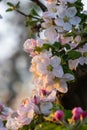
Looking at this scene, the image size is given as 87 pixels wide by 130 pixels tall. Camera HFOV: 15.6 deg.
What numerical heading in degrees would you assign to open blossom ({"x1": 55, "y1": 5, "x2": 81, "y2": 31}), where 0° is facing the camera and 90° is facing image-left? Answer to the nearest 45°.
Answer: approximately 0°

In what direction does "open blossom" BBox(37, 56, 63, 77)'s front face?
toward the camera

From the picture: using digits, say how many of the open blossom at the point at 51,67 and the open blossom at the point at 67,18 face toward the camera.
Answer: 2
